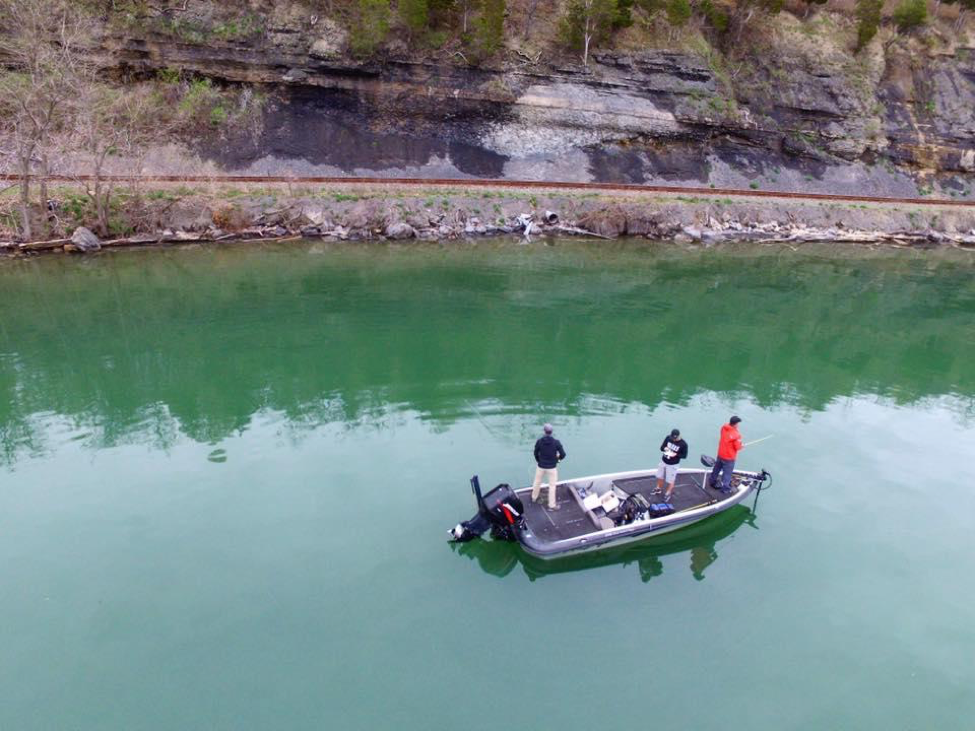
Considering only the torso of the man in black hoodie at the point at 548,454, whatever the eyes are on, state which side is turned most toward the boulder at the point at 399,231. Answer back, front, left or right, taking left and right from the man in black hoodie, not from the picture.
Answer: front

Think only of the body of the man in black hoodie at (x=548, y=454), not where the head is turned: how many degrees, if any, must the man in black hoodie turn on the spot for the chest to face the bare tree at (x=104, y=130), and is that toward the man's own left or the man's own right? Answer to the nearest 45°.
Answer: approximately 45° to the man's own left

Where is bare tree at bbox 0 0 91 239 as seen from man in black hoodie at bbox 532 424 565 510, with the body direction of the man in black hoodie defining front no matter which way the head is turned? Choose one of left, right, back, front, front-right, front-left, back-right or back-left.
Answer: front-left

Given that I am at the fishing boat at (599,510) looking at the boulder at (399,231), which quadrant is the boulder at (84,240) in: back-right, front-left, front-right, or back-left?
front-left

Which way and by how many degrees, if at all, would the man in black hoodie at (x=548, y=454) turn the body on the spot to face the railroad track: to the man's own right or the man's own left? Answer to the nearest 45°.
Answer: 0° — they already face it

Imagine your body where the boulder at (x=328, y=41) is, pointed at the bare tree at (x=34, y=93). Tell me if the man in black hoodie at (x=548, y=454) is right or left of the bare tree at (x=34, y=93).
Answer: left

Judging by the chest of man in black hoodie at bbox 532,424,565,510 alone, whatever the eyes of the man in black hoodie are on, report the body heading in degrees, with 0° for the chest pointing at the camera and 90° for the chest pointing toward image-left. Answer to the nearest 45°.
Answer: approximately 180°

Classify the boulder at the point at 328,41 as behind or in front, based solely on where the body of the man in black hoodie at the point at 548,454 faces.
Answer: in front

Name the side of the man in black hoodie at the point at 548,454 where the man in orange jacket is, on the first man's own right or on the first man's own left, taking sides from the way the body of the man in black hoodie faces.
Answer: on the first man's own right
